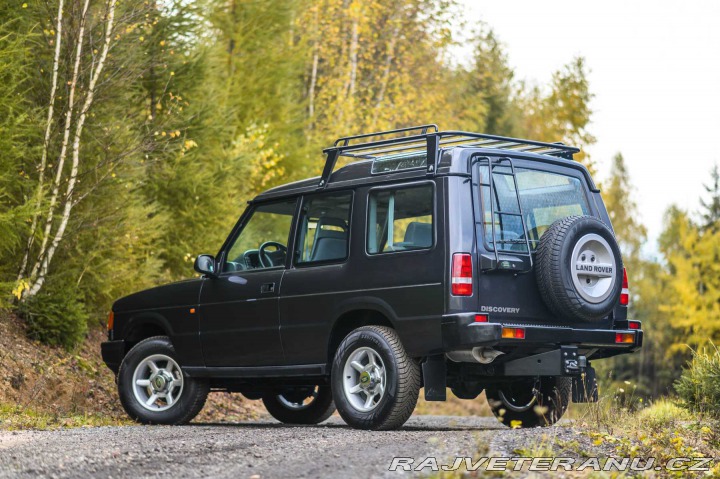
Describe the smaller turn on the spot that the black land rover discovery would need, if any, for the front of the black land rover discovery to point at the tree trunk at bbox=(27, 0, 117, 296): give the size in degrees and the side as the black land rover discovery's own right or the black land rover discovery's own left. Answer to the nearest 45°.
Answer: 0° — it already faces it

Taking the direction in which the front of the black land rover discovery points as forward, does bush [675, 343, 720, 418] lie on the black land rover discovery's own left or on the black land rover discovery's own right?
on the black land rover discovery's own right

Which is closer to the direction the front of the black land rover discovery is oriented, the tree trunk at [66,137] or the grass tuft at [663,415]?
the tree trunk

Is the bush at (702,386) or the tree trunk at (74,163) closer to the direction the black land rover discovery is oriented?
the tree trunk

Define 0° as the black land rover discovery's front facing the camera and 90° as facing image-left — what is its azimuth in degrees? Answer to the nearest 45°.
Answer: approximately 135°

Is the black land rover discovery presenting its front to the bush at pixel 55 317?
yes

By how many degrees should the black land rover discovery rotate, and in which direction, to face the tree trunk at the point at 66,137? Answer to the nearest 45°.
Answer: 0° — it already faces it
